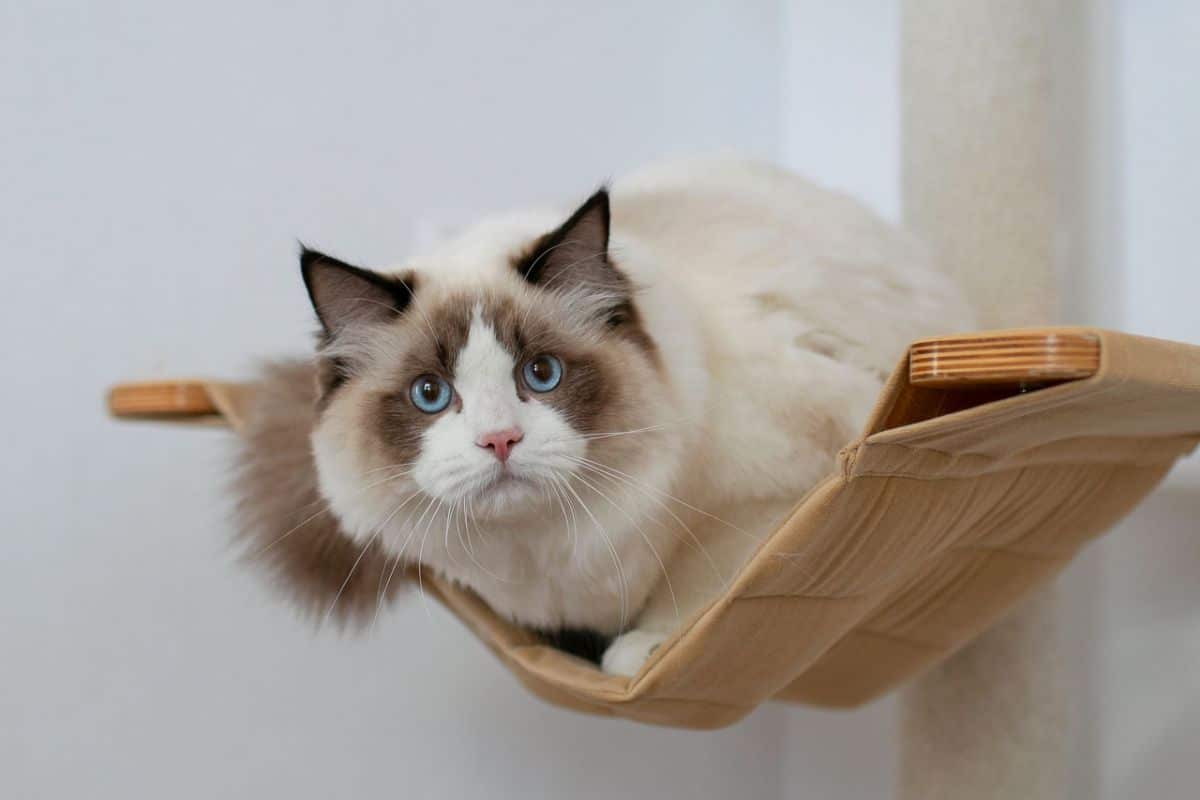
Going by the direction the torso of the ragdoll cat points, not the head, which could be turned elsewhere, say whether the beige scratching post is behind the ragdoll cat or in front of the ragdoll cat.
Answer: behind

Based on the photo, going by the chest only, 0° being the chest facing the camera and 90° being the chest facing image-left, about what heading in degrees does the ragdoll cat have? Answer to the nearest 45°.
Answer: approximately 45°
